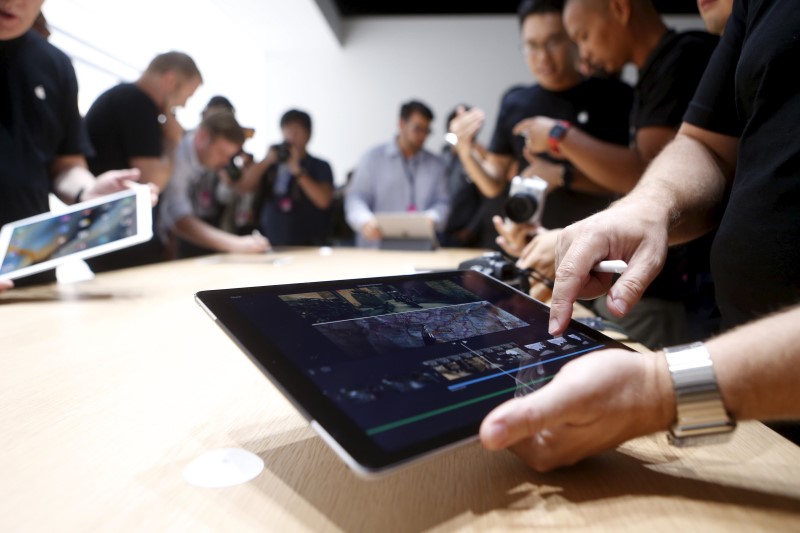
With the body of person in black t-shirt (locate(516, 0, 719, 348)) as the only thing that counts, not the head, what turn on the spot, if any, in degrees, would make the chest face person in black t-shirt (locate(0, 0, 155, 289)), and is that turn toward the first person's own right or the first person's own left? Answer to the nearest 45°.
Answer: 0° — they already face them

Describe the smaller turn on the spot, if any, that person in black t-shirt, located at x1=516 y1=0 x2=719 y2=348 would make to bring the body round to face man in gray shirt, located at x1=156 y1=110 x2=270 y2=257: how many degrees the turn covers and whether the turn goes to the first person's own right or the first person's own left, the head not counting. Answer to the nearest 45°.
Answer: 0° — they already face them

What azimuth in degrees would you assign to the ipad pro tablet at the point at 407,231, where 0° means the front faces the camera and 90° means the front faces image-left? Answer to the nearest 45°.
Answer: approximately 180°

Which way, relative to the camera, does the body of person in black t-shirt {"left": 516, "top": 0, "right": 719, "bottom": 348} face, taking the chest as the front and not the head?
to the viewer's left

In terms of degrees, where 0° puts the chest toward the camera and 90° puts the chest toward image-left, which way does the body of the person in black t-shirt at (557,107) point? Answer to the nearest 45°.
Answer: approximately 0°

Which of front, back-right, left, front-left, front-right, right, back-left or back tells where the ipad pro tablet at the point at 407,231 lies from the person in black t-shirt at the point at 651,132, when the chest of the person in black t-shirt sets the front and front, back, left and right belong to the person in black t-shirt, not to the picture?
front-right

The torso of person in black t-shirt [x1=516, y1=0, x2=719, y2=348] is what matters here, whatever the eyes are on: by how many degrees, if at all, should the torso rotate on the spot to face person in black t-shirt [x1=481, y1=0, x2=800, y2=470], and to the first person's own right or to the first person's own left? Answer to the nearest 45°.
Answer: approximately 90° to the first person's own left

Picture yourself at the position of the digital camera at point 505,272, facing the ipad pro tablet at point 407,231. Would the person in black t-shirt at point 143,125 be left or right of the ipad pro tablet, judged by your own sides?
left

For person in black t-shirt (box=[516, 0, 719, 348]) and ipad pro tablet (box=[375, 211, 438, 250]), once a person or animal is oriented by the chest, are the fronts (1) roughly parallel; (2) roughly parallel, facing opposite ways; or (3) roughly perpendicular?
roughly perpendicular
